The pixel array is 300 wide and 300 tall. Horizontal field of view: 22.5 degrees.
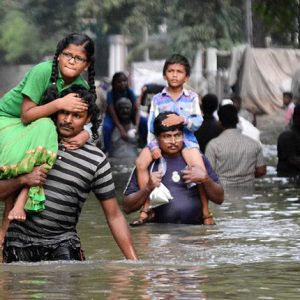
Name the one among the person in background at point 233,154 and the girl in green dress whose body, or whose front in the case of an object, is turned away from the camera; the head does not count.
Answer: the person in background

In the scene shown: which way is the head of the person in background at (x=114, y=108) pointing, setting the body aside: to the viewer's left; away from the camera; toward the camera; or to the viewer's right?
toward the camera

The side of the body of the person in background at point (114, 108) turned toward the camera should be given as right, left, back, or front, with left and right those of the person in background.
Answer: front

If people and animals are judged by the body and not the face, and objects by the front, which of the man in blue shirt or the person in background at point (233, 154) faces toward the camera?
the man in blue shirt

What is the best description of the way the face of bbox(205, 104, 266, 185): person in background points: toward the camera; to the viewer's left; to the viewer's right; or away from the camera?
away from the camera

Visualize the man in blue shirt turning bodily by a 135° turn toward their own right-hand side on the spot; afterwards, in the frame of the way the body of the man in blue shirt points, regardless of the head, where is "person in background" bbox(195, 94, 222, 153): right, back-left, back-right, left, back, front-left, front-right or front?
front-right

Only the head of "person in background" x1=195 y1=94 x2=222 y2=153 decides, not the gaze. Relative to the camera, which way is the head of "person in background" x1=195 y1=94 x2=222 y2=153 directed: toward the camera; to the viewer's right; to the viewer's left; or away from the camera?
away from the camera

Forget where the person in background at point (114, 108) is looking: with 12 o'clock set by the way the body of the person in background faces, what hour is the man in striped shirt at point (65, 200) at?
The man in striped shirt is roughly at 12 o'clock from the person in background.

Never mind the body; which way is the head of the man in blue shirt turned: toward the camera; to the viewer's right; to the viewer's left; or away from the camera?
toward the camera

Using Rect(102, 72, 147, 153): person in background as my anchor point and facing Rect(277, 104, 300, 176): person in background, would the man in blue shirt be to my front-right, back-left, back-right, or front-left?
front-right

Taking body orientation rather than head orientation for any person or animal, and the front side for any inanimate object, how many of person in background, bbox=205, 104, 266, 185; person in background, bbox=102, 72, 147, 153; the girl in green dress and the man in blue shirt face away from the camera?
1

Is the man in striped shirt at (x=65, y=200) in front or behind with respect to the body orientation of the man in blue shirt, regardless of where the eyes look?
in front

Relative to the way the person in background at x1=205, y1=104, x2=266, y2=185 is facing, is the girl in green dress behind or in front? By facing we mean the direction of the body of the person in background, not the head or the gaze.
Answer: behind

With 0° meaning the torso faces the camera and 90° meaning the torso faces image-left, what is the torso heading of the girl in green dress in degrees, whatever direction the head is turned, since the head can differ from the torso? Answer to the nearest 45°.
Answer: approximately 315°

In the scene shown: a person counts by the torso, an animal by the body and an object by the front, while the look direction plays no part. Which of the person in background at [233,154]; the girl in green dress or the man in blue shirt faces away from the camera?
the person in background

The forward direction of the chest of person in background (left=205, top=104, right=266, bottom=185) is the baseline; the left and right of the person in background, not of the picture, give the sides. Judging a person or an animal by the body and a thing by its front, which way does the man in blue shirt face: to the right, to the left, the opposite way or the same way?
the opposite way

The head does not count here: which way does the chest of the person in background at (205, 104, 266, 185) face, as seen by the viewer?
away from the camera

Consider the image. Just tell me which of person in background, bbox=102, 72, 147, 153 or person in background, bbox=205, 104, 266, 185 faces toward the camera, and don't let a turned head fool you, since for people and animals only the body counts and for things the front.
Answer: person in background, bbox=102, 72, 147, 153

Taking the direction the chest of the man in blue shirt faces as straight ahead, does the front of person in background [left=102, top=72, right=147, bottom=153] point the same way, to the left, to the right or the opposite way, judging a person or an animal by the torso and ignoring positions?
the same way
